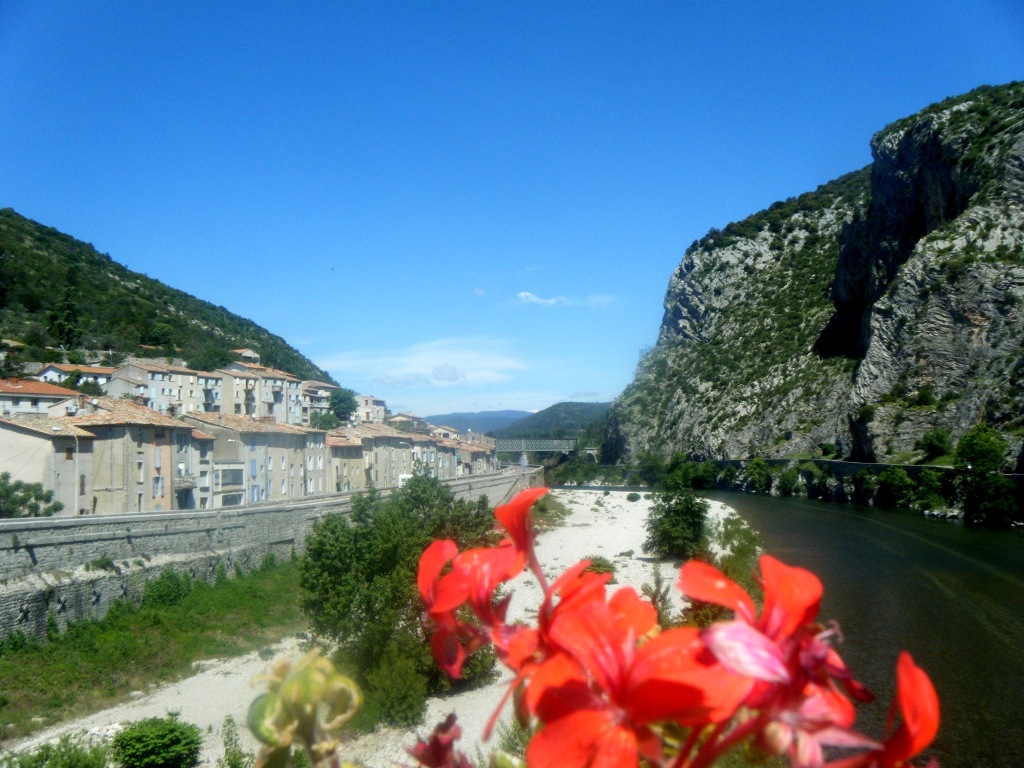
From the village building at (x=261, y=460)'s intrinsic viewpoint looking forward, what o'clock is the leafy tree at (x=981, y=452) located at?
The leafy tree is roughly at 11 o'clock from the village building.

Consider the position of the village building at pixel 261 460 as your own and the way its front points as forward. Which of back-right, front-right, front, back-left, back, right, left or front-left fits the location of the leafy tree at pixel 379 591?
front-right

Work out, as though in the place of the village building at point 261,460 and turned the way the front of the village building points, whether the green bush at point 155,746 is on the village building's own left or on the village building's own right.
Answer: on the village building's own right

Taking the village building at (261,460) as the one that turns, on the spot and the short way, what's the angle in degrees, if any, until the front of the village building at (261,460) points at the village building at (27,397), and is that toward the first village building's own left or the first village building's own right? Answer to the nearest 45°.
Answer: approximately 135° to the first village building's own right

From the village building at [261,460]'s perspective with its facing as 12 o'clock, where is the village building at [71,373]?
the village building at [71,373] is roughly at 6 o'clock from the village building at [261,460].

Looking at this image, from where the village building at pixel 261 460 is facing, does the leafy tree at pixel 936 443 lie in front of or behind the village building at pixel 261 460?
in front

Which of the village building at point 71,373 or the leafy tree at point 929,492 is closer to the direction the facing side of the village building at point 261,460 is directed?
the leafy tree

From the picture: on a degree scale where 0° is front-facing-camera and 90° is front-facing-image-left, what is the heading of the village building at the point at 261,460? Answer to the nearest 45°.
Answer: approximately 315°
